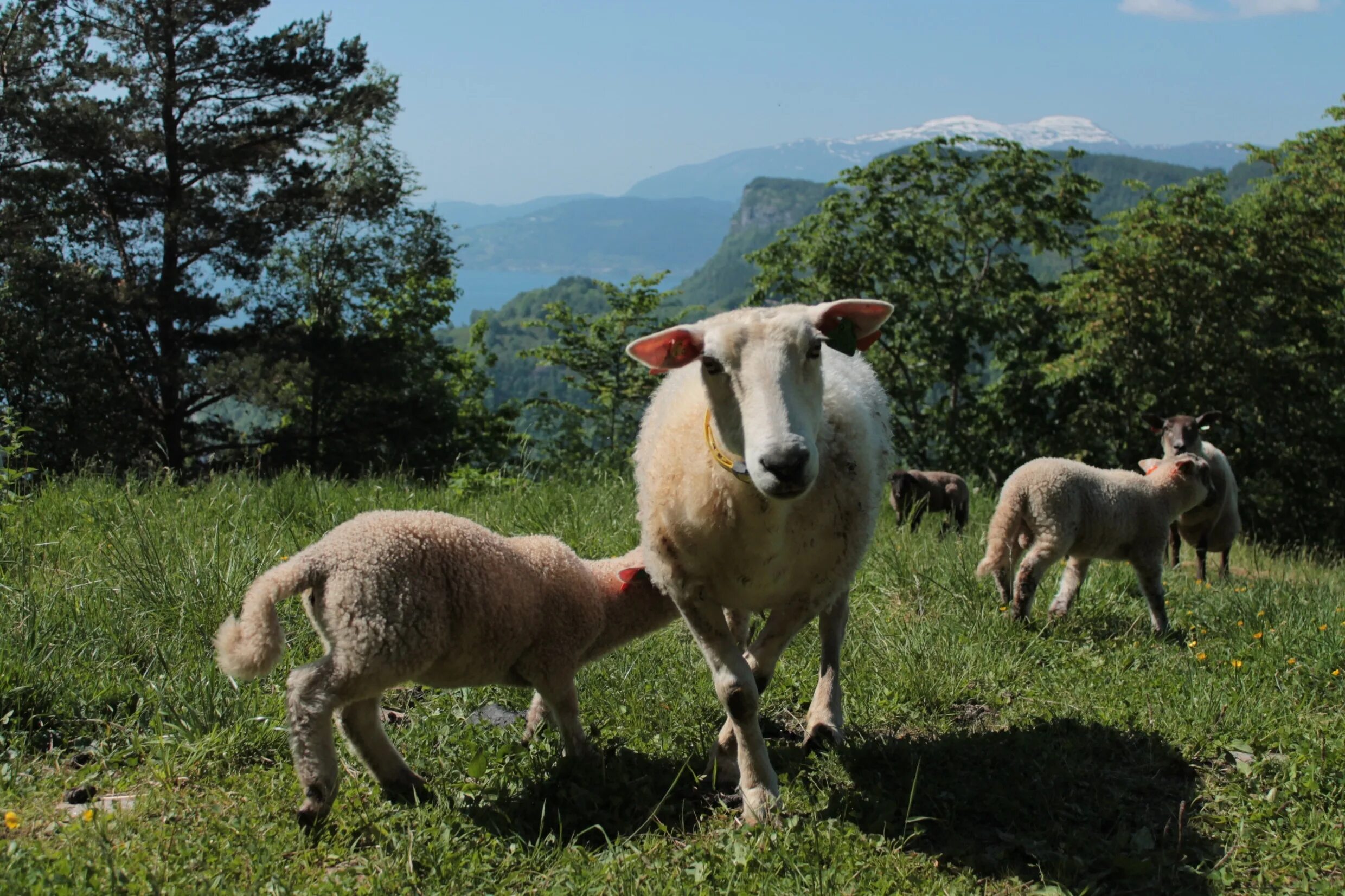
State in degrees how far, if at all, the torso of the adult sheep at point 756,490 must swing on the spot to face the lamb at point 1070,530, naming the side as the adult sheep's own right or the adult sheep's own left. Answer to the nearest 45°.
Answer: approximately 135° to the adult sheep's own left

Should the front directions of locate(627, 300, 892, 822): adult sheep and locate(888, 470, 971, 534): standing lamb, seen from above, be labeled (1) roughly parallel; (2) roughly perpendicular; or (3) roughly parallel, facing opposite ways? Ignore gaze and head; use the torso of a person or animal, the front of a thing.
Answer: roughly perpendicular

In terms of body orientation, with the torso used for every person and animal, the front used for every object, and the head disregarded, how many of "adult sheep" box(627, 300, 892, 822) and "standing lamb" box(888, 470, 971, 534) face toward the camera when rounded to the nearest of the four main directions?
1

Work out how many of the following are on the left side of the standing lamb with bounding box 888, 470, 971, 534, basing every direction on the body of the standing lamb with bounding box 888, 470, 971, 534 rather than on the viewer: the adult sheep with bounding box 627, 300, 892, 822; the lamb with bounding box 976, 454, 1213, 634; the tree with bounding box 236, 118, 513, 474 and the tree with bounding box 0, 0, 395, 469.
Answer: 2

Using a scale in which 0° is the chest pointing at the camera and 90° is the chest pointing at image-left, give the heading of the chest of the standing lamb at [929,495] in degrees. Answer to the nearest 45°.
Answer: approximately 90°

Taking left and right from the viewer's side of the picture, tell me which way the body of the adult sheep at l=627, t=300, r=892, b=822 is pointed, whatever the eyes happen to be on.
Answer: facing the viewer

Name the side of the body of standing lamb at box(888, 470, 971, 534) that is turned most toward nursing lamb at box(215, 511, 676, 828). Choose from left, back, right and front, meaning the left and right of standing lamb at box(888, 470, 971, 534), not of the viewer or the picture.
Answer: left

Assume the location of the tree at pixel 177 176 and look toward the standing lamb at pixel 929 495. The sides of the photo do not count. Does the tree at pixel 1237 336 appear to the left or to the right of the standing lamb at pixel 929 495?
left
